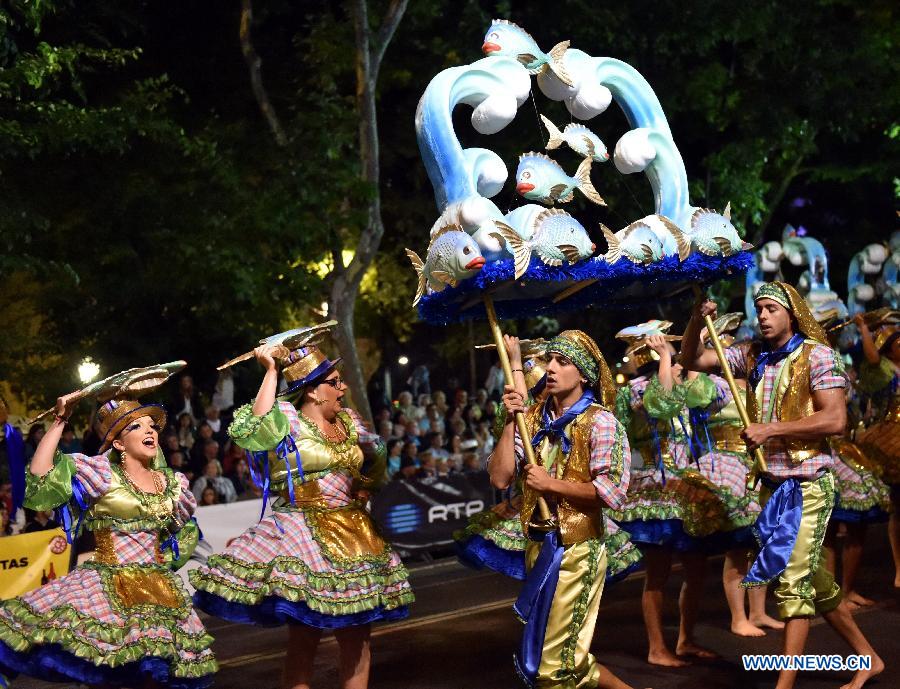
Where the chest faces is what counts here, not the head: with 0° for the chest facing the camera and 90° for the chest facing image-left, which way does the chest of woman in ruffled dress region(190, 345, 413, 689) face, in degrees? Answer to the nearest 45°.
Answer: approximately 315°

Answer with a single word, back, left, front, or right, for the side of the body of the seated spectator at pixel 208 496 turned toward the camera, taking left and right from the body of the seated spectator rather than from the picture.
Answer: front

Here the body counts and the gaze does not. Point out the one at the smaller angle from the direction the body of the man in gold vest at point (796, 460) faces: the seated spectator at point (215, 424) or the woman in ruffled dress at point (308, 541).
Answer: the woman in ruffled dress

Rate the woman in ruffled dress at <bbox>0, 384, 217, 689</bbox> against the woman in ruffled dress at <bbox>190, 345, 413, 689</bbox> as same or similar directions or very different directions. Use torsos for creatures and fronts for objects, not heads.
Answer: same or similar directions

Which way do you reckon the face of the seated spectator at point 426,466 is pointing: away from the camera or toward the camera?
toward the camera

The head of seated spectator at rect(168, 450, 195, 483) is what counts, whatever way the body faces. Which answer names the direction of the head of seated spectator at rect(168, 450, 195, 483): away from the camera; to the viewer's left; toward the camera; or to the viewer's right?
toward the camera

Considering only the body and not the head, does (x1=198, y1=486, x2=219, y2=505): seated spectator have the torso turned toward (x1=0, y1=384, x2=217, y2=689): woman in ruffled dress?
yes

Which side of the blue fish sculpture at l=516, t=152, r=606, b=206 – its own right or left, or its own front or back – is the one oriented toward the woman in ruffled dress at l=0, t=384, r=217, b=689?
front

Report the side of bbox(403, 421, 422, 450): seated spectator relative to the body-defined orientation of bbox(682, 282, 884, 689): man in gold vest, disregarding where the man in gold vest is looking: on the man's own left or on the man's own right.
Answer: on the man's own right

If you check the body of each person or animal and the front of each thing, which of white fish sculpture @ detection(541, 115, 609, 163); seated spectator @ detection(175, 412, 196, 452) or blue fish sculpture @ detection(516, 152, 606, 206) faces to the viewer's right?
the white fish sculpture

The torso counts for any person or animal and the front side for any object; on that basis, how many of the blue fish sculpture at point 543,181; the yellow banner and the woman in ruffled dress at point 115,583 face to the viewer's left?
1

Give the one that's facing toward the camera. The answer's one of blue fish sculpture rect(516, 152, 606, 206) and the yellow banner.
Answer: the yellow banner

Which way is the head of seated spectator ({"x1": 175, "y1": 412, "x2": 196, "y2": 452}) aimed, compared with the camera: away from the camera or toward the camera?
toward the camera

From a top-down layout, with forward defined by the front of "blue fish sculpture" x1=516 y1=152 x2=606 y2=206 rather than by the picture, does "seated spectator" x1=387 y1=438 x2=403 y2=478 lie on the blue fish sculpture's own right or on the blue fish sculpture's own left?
on the blue fish sculpture's own right

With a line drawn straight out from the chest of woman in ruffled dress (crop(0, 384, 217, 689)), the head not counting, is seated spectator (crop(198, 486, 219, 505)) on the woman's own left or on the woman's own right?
on the woman's own left

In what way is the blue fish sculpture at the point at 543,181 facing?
to the viewer's left
